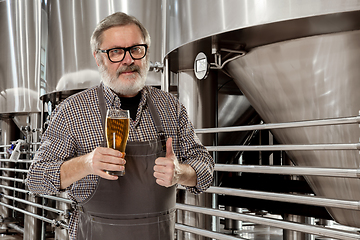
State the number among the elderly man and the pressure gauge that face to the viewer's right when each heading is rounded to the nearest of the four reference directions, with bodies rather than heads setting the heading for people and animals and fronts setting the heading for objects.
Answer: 0

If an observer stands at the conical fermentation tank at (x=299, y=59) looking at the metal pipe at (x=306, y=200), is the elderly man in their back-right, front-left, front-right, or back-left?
front-right

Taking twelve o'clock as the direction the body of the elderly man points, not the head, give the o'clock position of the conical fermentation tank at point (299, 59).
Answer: The conical fermentation tank is roughly at 8 o'clock from the elderly man.

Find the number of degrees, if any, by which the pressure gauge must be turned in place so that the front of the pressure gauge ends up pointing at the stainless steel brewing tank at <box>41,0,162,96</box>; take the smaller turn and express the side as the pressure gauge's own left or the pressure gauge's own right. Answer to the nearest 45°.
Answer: approximately 90° to the pressure gauge's own right

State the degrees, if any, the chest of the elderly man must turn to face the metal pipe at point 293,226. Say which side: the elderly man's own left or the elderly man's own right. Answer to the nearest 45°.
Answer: approximately 135° to the elderly man's own left

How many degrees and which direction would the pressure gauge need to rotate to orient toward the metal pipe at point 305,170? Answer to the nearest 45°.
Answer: approximately 90° to its left

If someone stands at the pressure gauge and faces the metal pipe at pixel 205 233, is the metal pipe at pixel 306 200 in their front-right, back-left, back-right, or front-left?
front-left

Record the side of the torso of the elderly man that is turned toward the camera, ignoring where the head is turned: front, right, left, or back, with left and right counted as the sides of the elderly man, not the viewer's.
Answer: front

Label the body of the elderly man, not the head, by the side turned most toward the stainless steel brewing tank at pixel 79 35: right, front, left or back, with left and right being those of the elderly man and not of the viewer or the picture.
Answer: back

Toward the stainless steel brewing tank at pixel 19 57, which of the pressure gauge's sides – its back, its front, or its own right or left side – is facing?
right

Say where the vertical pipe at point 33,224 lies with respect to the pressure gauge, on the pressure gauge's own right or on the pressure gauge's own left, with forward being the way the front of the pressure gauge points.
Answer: on the pressure gauge's own right

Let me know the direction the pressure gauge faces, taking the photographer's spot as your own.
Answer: facing the viewer and to the left of the viewer
